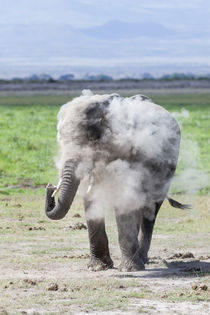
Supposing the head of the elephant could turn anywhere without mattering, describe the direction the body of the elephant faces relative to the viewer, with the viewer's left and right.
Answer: facing the viewer and to the left of the viewer
